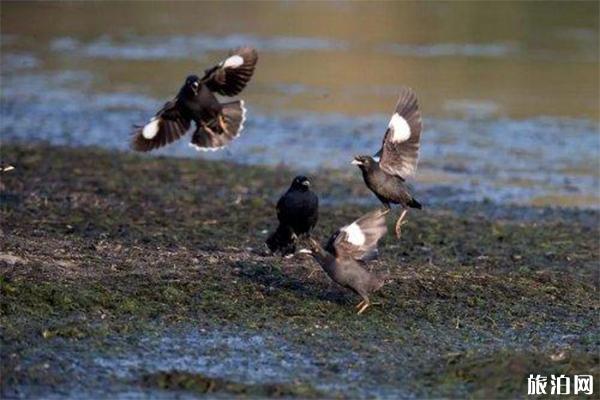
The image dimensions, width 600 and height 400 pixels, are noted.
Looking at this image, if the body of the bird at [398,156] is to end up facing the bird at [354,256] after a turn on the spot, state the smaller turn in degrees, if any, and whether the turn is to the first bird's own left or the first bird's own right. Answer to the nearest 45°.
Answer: approximately 90° to the first bird's own left

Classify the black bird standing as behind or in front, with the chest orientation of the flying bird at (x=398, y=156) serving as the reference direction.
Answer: in front

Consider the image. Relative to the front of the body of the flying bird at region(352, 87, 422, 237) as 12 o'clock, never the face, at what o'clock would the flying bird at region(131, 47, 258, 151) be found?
the flying bird at region(131, 47, 258, 151) is roughly at 1 o'clock from the flying bird at region(352, 87, 422, 237).

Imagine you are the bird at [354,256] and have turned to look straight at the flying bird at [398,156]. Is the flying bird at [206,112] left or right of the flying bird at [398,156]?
left

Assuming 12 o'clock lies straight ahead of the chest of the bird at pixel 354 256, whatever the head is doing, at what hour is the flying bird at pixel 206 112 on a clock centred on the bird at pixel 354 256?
the flying bird at pixel 206 112 is roughly at 2 o'clock from the bird at pixel 354 256.

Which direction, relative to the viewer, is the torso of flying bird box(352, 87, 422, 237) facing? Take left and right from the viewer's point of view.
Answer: facing to the left of the viewer

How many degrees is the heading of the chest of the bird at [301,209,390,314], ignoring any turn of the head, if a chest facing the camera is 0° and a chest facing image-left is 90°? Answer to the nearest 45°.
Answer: approximately 90°

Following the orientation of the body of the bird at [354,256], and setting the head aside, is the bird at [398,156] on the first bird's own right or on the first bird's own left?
on the first bird's own right

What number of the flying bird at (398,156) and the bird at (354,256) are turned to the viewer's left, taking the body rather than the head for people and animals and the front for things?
2

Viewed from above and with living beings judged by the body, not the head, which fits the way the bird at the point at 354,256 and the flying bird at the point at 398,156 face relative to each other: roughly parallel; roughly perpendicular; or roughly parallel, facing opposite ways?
roughly parallel
